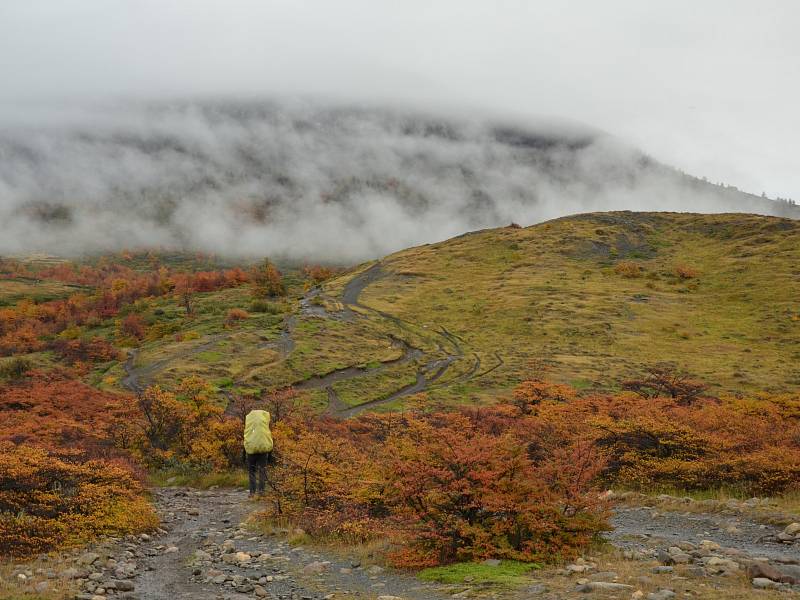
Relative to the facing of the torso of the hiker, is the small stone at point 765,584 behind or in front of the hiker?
behind

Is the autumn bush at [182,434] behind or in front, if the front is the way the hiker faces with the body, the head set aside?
in front

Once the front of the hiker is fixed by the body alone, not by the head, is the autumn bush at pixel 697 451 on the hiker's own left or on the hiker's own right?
on the hiker's own right

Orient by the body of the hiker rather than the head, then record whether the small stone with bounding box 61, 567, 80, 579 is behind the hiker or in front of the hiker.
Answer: behind

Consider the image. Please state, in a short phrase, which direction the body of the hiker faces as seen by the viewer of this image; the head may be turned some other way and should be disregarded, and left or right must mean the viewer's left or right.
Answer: facing away from the viewer

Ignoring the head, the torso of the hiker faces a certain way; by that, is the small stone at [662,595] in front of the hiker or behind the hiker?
behind

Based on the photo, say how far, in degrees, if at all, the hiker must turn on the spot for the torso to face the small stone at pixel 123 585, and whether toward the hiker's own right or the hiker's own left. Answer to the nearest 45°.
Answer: approximately 180°

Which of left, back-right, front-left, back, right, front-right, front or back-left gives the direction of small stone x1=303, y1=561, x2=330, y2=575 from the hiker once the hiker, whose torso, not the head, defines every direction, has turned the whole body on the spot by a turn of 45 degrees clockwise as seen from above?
back-right

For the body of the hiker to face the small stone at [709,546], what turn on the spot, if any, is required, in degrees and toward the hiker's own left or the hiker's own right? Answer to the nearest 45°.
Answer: approximately 135° to the hiker's own right

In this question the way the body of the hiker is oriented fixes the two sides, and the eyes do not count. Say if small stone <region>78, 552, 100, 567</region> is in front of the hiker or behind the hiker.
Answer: behind
